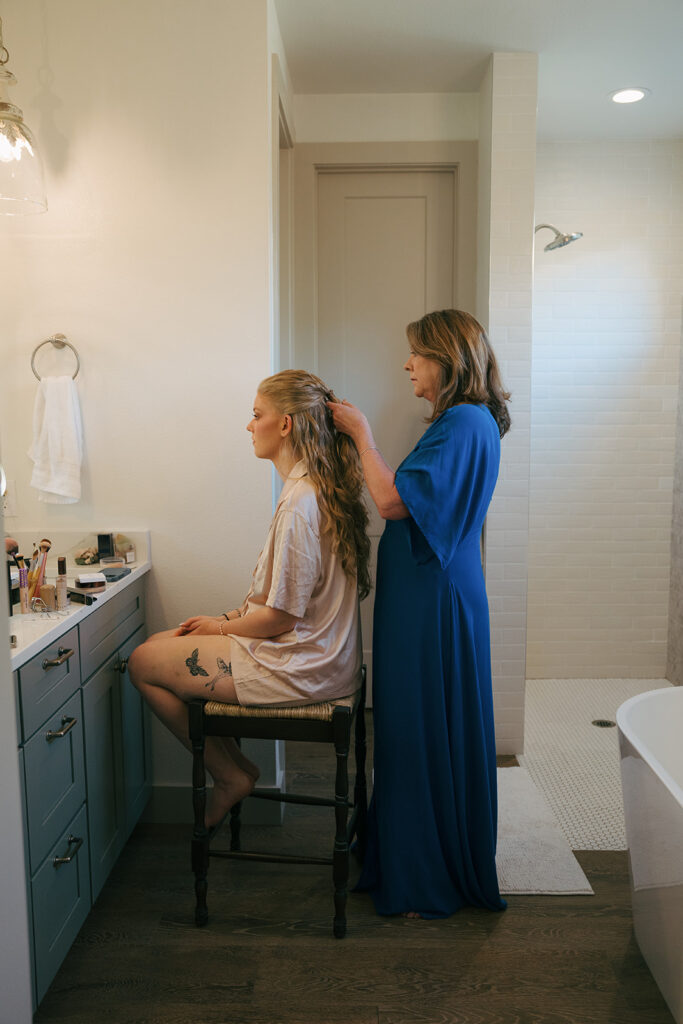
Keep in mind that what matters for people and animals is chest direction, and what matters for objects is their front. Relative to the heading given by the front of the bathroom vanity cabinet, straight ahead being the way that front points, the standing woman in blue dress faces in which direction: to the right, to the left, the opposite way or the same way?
the opposite way

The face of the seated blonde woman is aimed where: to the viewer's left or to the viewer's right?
to the viewer's left

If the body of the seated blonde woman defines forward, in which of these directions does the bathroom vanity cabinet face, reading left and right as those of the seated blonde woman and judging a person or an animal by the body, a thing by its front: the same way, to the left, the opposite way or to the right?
the opposite way

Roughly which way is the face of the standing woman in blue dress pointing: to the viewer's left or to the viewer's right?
to the viewer's left

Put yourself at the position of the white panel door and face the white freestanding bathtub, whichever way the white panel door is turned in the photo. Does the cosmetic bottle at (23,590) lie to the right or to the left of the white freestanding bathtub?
right

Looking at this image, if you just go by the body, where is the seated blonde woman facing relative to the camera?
to the viewer's left

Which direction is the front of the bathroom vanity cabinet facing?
to the viewer's right

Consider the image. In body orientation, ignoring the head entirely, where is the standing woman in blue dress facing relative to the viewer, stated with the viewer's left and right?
facing to the left of the viewer

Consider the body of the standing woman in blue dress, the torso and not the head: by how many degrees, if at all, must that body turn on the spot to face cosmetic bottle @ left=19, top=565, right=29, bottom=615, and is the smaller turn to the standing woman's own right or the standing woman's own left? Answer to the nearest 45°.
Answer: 0° — they already face it

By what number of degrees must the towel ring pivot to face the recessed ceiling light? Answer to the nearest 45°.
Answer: approximately 90° to its left
